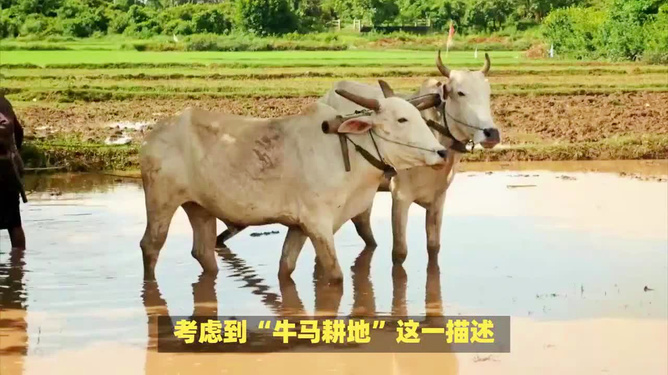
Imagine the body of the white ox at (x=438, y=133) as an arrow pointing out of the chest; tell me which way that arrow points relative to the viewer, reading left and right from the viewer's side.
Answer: facing the viewer and to the right of the viewer

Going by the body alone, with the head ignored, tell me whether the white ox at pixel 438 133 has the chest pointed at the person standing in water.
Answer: no

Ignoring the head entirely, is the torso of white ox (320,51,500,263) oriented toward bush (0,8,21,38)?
no

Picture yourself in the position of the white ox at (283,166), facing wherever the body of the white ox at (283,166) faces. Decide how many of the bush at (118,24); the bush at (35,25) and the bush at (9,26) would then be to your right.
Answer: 0

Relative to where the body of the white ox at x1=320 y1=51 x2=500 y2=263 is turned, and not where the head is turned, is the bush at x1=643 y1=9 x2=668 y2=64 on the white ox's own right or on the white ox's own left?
on the white ox's own left

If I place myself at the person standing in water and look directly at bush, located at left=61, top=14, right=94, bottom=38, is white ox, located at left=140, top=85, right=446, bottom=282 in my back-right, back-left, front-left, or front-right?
back-right

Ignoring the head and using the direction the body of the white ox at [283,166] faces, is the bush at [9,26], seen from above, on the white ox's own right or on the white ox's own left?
on the white ox's own left

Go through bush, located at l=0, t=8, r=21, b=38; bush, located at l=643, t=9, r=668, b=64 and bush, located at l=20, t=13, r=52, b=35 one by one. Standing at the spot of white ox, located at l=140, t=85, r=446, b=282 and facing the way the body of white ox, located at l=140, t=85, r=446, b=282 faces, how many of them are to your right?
0

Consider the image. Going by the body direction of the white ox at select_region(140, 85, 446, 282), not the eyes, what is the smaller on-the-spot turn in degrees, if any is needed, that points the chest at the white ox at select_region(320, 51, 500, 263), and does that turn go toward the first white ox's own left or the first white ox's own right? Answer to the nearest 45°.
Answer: approximately 45° to the first white ox's own left

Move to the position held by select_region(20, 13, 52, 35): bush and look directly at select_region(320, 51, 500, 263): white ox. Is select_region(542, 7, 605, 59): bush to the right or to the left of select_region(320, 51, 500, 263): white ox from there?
left

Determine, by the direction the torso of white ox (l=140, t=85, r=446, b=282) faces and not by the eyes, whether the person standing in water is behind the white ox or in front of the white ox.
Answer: behind

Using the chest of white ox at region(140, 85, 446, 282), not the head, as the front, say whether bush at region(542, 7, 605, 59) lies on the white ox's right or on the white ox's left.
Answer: on the white ox's left

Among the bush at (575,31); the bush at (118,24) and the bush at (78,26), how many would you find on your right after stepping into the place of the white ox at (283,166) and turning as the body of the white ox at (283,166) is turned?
0

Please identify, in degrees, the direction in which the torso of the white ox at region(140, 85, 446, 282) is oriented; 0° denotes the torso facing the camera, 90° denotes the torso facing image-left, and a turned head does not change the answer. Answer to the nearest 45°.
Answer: approximately 270°

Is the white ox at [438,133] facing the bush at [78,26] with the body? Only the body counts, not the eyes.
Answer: no

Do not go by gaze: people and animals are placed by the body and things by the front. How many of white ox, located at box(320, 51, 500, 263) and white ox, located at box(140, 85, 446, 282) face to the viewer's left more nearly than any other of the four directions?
0

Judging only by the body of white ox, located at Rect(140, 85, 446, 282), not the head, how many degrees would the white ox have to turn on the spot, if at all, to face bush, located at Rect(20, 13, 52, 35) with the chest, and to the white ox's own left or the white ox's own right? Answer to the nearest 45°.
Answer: approximately 90° to the white ox's own left
